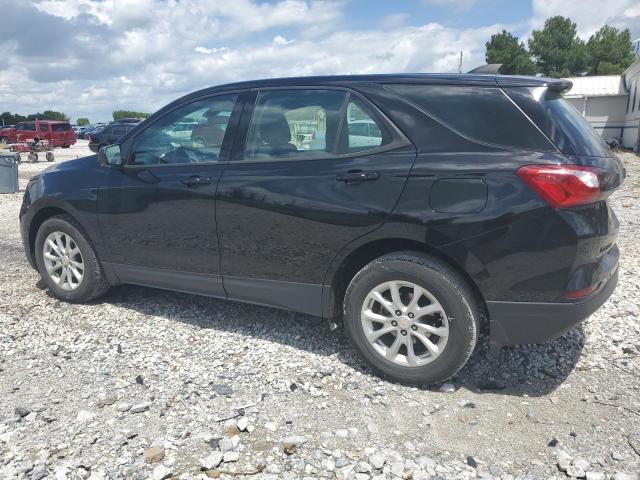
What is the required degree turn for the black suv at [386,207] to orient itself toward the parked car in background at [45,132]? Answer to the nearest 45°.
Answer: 0° — it already faces it

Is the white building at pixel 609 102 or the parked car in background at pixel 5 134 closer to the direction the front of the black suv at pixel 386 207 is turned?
the parked car in background

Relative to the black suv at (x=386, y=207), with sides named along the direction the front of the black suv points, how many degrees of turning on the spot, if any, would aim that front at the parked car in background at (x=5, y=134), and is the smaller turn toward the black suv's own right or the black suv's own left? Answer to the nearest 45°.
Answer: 0° — it already faces it

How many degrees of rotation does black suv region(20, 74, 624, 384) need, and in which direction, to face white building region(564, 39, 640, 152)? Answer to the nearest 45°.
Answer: approximately 90° to its right

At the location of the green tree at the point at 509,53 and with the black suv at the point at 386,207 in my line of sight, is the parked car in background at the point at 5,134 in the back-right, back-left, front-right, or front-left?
front-right

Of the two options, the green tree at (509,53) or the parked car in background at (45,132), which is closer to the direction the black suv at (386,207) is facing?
the parked car in background

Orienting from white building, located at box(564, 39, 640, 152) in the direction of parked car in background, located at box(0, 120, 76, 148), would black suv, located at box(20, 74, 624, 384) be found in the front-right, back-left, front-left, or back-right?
front-left

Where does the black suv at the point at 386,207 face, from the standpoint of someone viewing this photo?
facing away from the viewer and to the left of the viewer

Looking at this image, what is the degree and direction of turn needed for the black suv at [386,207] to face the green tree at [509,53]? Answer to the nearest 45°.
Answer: approximately 45° to its right
